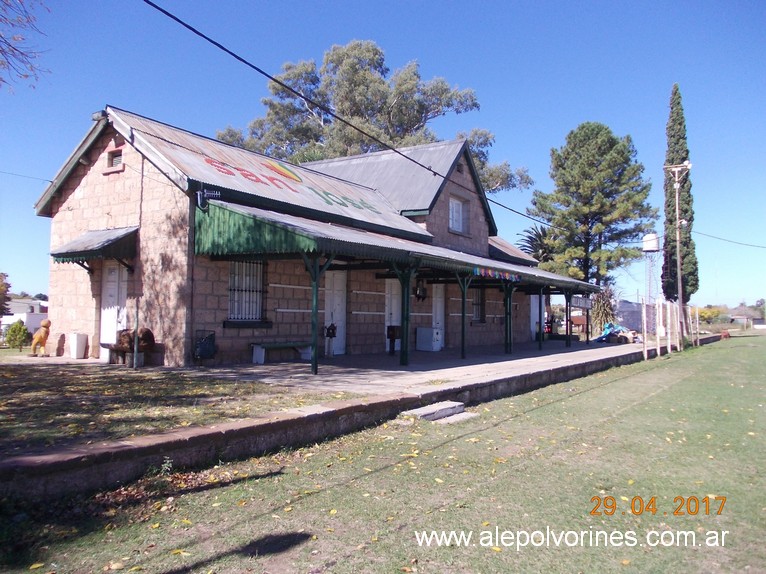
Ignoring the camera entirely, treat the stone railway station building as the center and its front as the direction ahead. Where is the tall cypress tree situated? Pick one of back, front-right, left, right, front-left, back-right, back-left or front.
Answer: left

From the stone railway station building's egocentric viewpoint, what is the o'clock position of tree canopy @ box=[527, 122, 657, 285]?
The tree canopy is roughly at 9 o'clock from the stone railway station building.

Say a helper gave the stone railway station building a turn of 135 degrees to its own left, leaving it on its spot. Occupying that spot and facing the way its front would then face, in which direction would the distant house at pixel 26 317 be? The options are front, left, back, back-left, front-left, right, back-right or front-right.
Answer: front-left

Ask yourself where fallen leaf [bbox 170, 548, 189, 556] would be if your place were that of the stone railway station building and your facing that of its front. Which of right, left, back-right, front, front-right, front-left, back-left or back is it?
front-right

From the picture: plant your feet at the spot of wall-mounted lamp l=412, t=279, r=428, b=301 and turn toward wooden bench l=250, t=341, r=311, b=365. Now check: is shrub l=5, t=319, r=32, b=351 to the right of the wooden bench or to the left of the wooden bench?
right

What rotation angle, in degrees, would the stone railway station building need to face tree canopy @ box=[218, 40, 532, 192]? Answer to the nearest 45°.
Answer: approximately 135° to its left

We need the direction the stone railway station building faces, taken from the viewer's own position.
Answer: facing the viewer and to the right of the viewer
